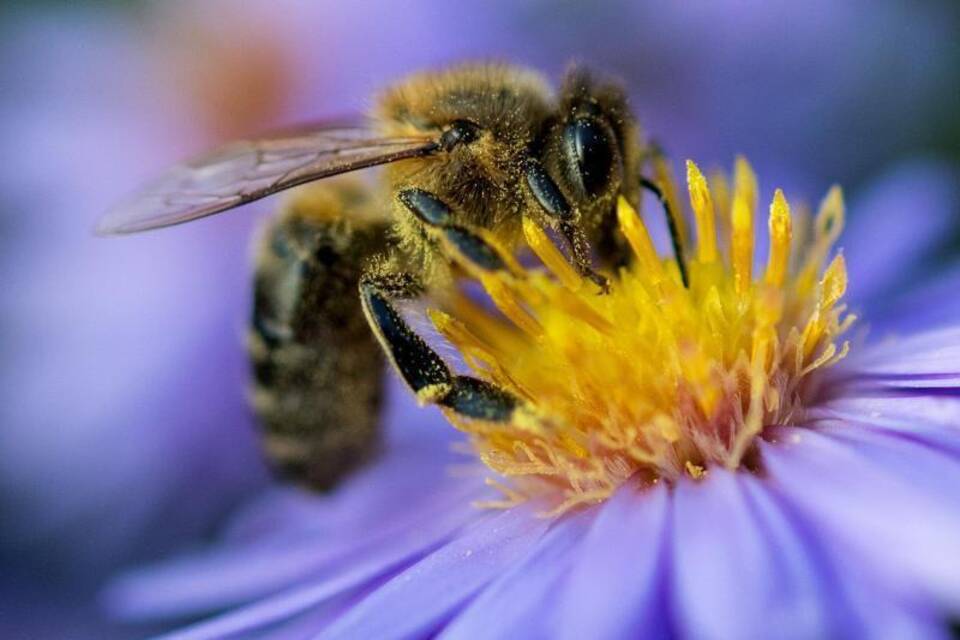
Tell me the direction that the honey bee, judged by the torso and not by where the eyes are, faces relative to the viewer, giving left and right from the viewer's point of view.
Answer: facing to the right of the viewer
